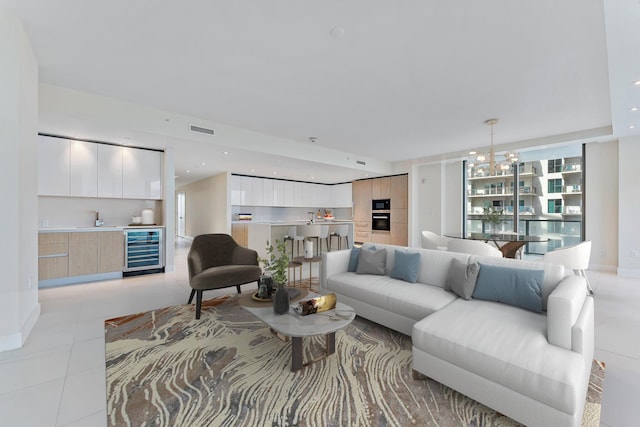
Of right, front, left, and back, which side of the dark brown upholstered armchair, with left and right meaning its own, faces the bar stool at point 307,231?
left

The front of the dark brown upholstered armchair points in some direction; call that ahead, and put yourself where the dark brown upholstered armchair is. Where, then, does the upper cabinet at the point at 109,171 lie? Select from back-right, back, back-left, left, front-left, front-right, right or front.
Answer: back

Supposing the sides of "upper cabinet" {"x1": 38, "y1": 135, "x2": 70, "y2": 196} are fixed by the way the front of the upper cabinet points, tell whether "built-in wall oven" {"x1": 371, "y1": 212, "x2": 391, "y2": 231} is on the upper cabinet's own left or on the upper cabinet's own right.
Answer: on the upper cabinet's own left

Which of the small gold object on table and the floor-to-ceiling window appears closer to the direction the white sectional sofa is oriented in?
the small gold object on table

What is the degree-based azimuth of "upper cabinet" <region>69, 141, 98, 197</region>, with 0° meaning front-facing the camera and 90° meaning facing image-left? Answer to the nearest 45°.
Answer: approximately 0°

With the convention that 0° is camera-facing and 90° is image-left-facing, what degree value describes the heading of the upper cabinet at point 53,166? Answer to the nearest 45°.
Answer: approximately 0°
